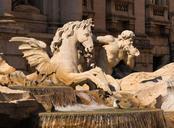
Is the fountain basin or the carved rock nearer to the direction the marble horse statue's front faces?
the carved rock

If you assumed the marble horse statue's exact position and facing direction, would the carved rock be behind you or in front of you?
in front
